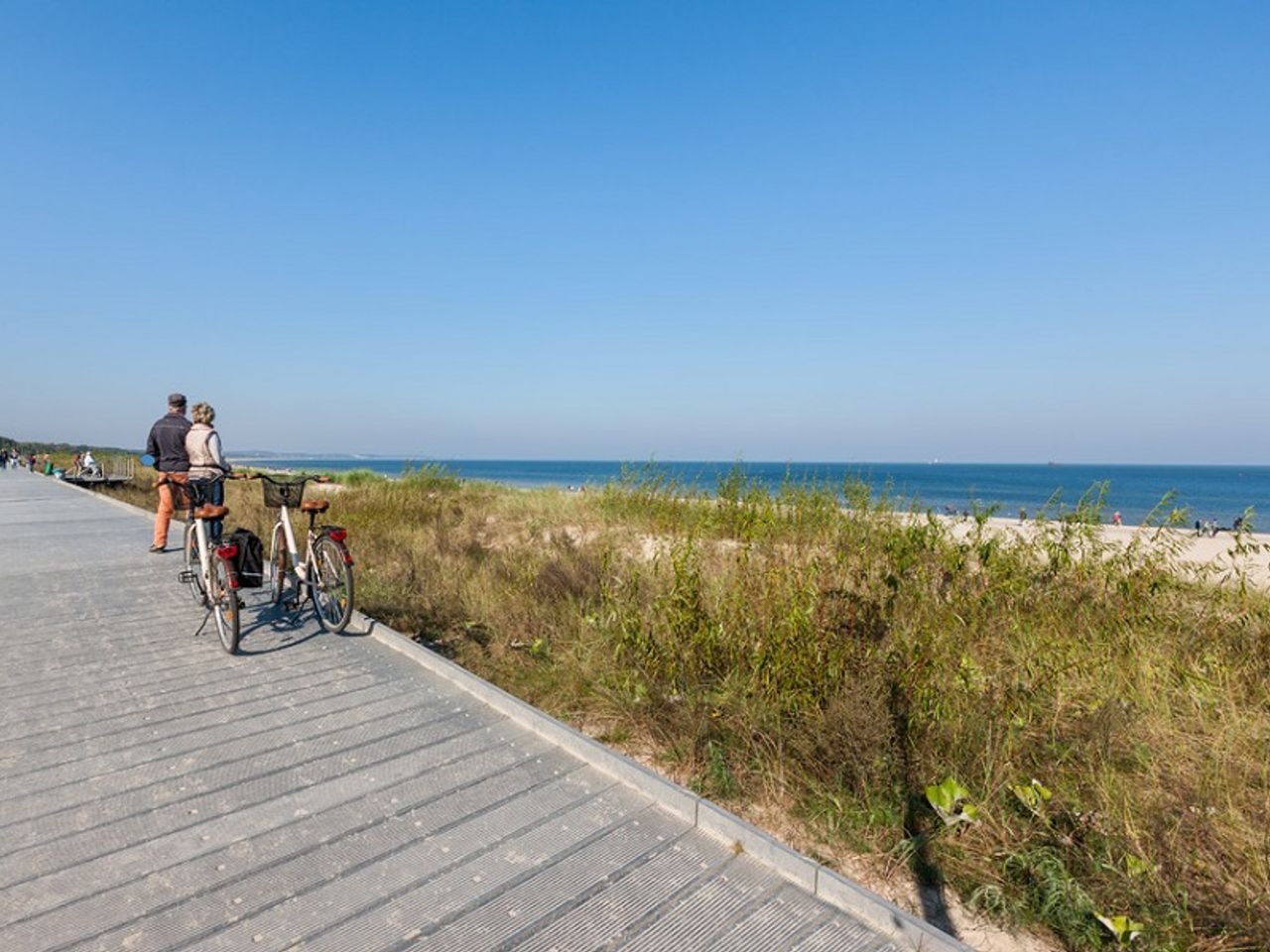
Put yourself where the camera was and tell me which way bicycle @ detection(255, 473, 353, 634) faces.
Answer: facing away from the viewer and to the left of the viewer

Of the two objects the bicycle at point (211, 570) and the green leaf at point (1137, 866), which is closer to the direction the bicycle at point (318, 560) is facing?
the bicycle

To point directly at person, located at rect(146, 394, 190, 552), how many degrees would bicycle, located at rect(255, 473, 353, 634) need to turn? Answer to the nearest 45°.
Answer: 0° — it already faces them

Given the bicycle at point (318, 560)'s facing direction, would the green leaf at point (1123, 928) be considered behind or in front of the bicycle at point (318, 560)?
behind

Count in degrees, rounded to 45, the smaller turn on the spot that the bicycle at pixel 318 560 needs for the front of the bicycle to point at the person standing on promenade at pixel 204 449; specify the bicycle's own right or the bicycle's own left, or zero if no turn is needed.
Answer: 0° — it already faces them

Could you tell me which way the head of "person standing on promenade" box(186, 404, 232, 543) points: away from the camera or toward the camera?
away from the camera

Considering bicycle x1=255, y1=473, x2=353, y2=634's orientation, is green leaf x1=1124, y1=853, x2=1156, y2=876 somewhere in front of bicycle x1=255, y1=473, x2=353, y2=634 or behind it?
behind
